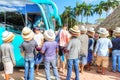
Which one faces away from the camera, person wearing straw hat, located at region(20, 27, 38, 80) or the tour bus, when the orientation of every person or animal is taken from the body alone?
the person wearing straw hat

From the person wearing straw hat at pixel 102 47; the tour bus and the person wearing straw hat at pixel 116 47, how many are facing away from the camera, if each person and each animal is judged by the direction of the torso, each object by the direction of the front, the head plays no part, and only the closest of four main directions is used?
2

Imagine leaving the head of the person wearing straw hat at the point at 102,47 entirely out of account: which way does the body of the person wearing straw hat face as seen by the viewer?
away from the camera

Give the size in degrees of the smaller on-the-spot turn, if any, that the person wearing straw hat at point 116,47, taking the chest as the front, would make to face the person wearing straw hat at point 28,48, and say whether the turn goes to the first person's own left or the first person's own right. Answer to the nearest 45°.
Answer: approximately 135° to the first person's own left

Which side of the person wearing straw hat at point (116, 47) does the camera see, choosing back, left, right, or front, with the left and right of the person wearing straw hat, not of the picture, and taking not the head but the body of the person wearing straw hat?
back

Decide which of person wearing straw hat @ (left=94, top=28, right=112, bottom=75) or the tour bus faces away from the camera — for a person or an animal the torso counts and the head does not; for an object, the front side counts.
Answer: the person wearing straw hat

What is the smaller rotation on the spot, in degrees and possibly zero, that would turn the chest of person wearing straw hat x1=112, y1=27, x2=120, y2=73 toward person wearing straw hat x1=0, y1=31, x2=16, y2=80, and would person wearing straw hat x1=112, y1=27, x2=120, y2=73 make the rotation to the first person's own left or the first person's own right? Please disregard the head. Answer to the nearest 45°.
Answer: approximately 135° to the first person's own left

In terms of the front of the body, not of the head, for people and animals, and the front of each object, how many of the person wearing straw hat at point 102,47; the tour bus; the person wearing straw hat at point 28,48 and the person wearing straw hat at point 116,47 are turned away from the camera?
3

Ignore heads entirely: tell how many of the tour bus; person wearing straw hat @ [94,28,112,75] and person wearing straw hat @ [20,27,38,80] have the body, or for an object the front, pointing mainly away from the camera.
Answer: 2

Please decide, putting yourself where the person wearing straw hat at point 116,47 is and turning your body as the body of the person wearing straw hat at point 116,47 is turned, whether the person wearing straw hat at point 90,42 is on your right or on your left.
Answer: on your left

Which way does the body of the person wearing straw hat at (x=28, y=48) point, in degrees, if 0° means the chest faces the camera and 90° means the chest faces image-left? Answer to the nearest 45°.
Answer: approximately 180°
